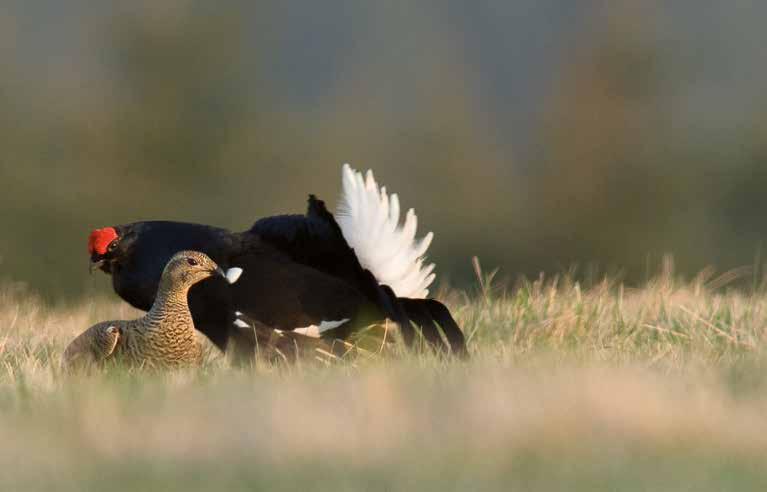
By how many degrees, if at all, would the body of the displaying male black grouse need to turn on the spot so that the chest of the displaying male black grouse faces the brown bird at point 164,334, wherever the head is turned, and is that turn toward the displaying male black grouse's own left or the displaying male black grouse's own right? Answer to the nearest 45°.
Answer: approximately 45° to the displaying male black grouse's own left

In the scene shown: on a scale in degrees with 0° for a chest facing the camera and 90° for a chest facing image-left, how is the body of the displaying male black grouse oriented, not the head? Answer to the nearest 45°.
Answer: approximately 90°

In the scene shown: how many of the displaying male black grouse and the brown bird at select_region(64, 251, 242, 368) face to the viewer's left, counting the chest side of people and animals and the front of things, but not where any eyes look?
1

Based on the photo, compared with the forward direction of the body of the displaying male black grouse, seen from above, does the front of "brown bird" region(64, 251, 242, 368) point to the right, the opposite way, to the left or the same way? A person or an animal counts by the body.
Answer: the opposite way

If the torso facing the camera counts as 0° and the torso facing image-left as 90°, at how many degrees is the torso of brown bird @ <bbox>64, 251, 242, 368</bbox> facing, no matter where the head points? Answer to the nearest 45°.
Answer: approximately 270°

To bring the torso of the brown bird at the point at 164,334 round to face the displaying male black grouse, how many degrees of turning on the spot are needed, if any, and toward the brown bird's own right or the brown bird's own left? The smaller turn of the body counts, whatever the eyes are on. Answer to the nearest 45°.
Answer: approximately 45° to the brown bird's own left
